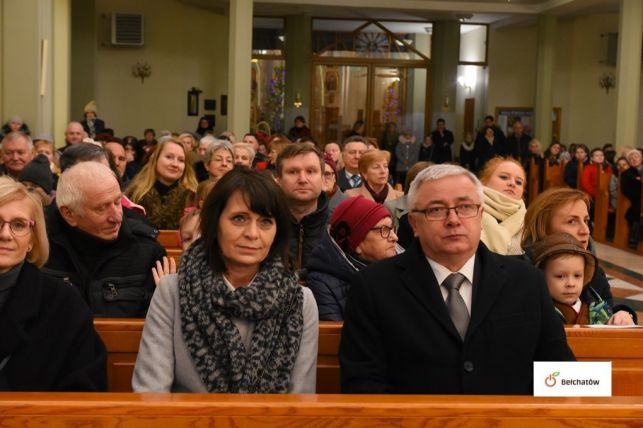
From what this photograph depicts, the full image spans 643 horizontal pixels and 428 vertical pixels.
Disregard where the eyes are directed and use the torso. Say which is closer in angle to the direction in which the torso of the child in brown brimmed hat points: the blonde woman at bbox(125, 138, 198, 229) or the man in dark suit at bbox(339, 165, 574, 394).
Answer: the man in dark suit

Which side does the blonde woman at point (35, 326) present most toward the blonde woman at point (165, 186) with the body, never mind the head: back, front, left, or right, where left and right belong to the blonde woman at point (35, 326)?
back

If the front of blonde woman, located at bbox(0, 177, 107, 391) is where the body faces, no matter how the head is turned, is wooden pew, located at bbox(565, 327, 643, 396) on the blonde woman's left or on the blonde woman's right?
on the blonde woman's left

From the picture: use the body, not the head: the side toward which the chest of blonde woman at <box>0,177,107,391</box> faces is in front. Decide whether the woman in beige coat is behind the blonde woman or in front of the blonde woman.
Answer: behind

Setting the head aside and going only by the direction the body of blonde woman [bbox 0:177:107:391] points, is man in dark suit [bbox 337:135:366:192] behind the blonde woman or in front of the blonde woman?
behind

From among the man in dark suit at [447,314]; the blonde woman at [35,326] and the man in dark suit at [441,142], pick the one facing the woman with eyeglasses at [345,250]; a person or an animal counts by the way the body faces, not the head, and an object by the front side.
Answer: the man in dark suit at [441,142]

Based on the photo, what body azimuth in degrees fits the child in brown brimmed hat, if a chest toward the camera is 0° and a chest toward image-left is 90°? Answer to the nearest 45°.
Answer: approximately 0°

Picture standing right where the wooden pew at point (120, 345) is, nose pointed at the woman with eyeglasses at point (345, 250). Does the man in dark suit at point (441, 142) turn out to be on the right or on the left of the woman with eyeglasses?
left
